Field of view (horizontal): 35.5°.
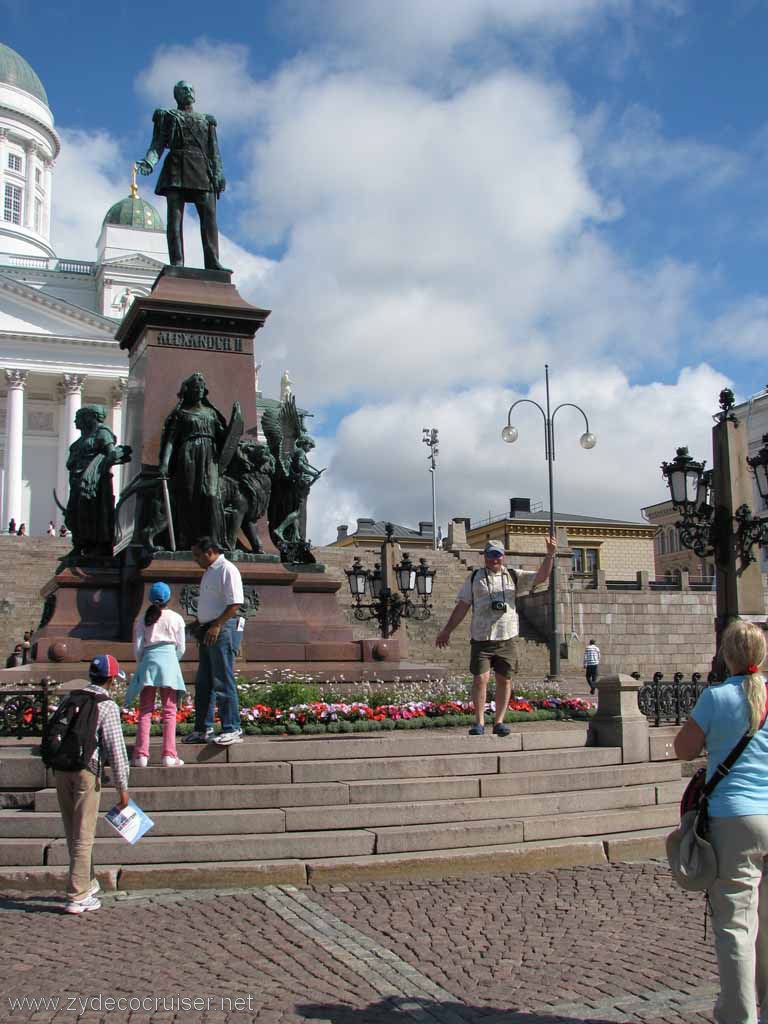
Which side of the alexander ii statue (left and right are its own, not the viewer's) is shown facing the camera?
front

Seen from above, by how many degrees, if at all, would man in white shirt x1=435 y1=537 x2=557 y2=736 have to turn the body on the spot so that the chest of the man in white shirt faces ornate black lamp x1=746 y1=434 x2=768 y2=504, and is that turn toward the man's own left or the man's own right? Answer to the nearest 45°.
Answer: approximately 135° to the man's own left

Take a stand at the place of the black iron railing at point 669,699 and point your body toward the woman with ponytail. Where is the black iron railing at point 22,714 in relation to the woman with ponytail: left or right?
right

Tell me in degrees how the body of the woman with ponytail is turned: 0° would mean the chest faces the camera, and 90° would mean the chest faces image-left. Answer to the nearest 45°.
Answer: approximately 135°

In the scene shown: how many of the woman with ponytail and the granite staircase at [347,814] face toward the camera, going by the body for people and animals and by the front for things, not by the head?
1

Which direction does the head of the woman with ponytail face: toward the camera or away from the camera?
away from the camera

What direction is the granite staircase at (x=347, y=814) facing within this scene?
toward the camera

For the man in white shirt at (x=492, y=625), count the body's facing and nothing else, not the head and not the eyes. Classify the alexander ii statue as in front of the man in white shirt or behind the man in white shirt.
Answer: behind
